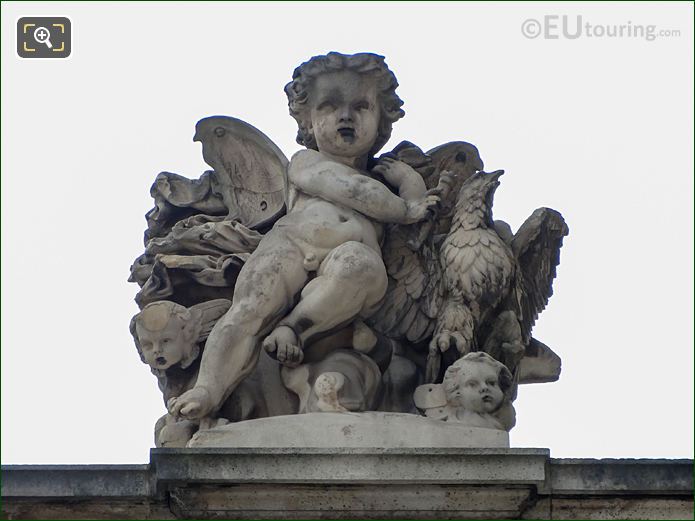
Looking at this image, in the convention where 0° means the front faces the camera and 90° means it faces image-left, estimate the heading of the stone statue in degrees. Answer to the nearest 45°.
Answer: approximately 0°

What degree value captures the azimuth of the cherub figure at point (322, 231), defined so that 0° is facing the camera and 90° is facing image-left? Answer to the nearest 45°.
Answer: approximately 0°
